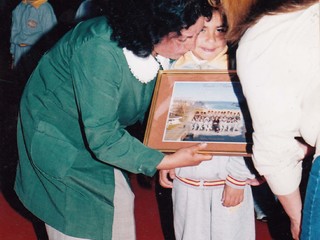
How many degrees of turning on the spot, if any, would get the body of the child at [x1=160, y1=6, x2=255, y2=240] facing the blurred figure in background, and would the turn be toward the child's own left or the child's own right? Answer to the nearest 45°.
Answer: approximately 135° to the child's own right

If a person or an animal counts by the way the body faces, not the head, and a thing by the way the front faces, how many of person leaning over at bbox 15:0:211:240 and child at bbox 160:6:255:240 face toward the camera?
1

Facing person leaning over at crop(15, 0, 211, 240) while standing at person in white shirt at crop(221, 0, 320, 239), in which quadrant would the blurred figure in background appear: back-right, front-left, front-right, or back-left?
front-right

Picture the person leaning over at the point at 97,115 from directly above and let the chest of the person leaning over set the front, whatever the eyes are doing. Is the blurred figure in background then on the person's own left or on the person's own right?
on the person's own left

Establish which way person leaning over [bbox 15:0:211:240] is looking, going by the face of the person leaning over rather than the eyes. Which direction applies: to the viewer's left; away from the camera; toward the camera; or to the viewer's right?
to the viewer's right

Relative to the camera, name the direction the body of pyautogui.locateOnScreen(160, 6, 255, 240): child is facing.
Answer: toward the camera

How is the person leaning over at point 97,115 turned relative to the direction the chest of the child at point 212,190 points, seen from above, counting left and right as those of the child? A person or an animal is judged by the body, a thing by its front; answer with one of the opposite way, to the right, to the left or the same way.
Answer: to the left

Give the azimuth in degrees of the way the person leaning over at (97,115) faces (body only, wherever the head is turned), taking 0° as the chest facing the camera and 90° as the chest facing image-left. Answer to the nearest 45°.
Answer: approximately 270°
